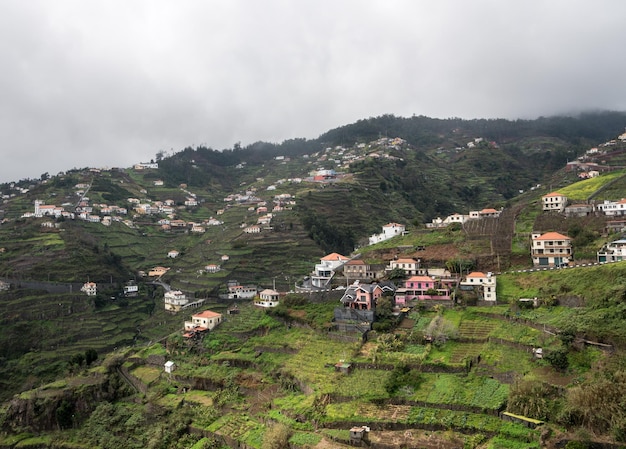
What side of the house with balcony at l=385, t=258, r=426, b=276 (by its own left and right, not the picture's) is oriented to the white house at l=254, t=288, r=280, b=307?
right

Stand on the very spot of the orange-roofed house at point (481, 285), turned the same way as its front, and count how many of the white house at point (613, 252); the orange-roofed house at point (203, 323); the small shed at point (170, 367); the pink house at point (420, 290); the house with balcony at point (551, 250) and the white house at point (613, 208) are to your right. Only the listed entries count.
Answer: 3

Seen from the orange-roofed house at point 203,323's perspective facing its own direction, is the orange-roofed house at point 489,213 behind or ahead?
behind

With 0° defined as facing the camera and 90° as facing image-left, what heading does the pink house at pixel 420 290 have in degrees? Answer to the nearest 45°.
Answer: approximately 0°

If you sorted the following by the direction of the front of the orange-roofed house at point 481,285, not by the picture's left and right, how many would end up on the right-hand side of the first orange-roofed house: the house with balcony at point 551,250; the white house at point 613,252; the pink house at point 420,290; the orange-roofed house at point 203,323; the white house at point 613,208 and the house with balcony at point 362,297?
3

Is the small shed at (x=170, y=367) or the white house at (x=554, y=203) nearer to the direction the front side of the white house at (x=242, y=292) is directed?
the small shed

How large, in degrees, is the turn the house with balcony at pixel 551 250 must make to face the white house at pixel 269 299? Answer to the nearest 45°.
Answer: approximately 90° to its right

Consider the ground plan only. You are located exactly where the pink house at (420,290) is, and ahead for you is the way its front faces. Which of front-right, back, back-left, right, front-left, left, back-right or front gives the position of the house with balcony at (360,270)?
back-right

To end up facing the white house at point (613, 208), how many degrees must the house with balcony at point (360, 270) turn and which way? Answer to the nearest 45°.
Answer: approximately 90° to its left

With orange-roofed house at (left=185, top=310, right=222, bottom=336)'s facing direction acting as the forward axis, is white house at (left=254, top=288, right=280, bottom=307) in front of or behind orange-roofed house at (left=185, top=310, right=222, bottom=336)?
behind

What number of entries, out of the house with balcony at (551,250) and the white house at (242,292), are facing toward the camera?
2
